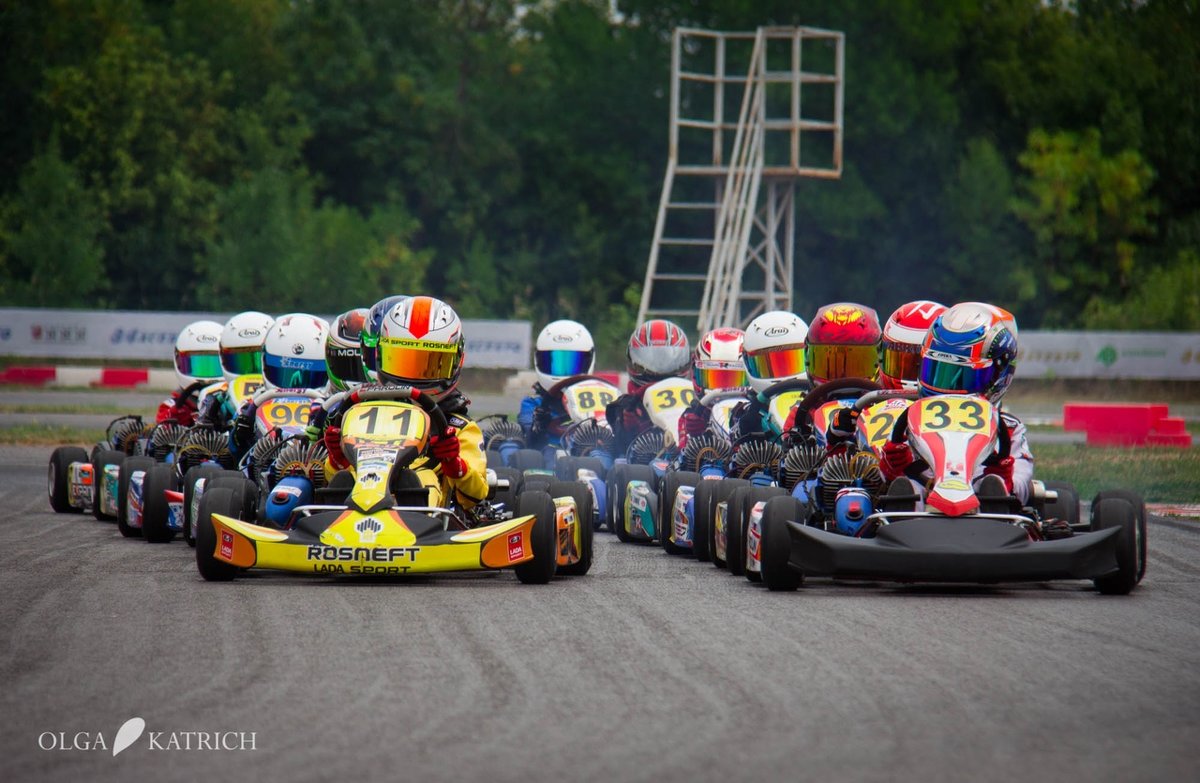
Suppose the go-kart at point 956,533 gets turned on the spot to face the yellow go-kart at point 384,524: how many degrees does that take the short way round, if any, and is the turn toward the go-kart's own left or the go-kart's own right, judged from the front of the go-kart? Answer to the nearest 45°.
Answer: approximately 90° to the go-kart's own right

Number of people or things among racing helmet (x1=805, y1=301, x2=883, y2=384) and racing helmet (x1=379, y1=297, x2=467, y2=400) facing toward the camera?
2

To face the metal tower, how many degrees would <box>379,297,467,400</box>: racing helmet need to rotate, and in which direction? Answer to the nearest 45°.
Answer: approximately 180°

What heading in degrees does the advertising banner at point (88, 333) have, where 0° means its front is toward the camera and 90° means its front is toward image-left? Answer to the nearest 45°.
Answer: approximately 0°

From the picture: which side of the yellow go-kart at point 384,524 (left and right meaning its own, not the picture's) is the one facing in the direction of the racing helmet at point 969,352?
left

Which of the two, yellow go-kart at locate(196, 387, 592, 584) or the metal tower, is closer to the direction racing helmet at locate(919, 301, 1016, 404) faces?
the yellow go-kart

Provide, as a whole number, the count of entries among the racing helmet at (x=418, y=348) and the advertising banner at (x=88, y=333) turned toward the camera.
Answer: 2

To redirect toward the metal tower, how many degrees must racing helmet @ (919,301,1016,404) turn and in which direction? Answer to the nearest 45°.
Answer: approximately 135° to its right

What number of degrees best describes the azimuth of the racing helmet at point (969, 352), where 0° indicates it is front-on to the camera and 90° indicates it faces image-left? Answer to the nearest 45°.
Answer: approximately 45°

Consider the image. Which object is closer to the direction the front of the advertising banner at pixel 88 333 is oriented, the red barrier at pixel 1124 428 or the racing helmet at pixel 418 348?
the racing helmet
